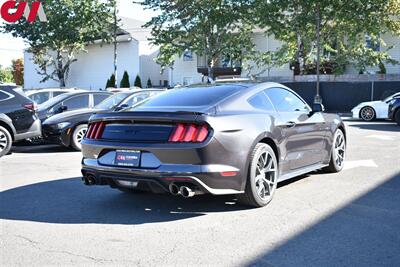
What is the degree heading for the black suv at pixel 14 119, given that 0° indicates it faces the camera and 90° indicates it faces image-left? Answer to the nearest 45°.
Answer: approximately 90°

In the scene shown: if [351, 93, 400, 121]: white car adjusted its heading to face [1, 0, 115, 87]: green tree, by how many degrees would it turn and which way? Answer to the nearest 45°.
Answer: approximately 45° to its right

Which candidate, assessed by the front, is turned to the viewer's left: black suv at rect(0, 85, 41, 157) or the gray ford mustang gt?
the black suv

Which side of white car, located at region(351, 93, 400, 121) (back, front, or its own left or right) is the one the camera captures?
left

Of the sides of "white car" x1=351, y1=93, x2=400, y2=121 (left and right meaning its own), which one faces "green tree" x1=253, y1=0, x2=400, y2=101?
right

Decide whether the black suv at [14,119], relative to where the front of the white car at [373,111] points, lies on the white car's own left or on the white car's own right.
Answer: on the white car's own left
